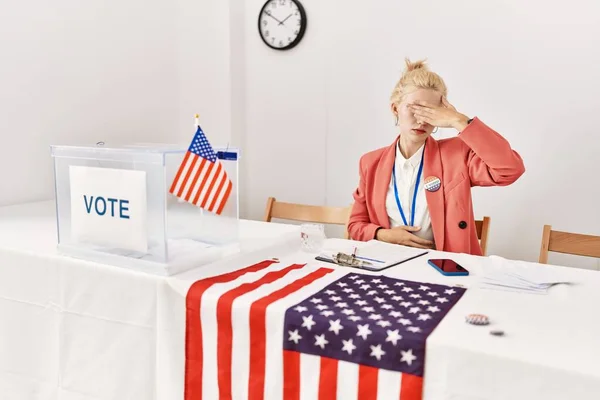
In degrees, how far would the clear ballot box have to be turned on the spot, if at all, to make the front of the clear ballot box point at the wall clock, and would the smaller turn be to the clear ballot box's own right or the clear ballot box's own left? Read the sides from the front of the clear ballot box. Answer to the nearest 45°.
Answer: approximately 180°

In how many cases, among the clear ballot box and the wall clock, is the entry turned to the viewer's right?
0

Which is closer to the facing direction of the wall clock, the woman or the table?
the table

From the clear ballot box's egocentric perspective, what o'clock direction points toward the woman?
The woman is roughly at 7 o'clock from the clear ballot box.

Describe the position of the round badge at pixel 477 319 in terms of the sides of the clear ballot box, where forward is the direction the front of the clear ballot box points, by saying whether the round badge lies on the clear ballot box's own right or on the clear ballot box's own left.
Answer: on the clear ballot box's own left

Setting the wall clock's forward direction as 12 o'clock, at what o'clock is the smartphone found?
The smartphone is roughly at 10 o'clock from the wall clock.

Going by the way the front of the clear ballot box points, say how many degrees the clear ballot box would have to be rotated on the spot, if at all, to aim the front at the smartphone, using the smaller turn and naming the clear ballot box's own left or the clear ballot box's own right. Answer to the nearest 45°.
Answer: approximately 135° to the clear ballot box's own left

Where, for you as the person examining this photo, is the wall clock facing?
facing the viewer and to the left of the viewer

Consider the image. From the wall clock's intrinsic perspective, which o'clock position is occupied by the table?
The table is roughly at 11 o'clock from the wall clock.

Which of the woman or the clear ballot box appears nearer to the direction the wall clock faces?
the clear ballot box
